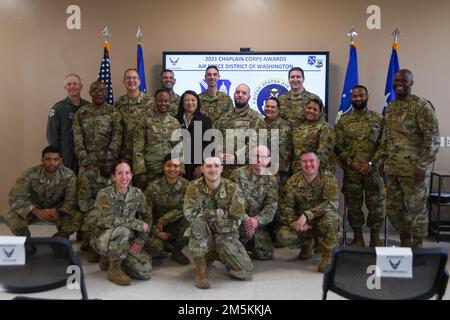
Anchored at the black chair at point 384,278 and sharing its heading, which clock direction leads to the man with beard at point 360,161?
The man with beard is roughly at 12 o'clock from the black chair.

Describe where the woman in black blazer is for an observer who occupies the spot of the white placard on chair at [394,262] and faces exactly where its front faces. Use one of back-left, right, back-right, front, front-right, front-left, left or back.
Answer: back-right

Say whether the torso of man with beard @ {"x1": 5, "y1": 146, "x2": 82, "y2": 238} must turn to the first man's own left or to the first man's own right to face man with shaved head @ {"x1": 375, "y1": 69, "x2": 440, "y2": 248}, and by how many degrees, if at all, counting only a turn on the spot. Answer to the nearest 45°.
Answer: approximately 90° to the first man's own left

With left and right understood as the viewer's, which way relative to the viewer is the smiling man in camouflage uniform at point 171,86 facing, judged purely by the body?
facing the viewer

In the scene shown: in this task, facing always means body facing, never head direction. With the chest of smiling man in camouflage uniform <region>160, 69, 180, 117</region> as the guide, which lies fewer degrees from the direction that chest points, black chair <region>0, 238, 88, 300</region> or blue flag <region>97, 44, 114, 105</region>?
the black chair

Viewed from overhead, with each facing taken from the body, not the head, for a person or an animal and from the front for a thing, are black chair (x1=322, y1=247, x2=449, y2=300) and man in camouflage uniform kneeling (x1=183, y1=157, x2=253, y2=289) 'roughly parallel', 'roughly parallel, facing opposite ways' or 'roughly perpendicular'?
roughly parallel, facing opposite ways

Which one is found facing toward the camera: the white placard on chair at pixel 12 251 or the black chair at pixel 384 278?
the white placard on chair

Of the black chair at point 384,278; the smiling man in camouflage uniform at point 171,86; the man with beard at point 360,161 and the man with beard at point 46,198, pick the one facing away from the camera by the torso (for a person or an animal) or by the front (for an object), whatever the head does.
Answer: the black chair

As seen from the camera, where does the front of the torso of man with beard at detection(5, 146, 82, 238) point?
toward the camera

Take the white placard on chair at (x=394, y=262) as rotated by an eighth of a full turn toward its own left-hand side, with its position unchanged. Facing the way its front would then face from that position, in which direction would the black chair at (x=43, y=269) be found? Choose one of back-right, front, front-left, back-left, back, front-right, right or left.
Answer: back-right

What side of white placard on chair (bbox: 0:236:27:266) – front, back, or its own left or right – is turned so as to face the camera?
front

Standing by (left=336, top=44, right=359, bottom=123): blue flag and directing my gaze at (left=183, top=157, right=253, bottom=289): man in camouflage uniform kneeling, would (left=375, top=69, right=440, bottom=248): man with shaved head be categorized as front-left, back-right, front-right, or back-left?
front-left

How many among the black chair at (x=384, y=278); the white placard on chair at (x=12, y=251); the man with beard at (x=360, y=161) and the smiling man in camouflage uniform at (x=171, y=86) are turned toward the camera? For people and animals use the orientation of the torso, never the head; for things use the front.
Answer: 3

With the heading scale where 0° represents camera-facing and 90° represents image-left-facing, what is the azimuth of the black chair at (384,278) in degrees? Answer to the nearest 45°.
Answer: approximately 180°

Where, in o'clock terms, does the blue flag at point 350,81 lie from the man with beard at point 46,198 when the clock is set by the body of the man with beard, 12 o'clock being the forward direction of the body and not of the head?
The blue flag is roughly at 9 o'clock from the man with beard.

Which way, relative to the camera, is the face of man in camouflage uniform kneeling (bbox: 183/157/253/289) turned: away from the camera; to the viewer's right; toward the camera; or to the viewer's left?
toward the camera

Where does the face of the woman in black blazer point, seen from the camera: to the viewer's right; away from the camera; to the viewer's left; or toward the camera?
toward the camera
